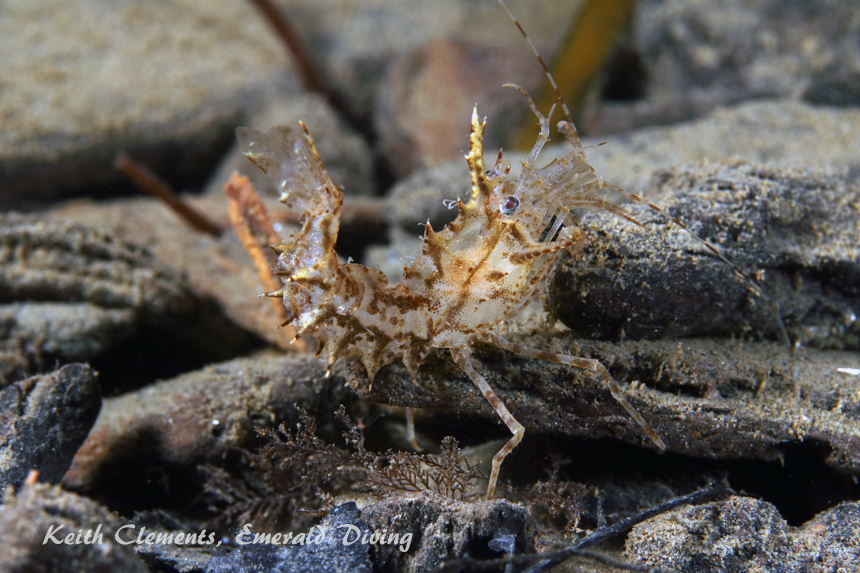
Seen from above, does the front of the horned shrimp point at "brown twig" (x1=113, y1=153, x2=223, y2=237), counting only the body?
no

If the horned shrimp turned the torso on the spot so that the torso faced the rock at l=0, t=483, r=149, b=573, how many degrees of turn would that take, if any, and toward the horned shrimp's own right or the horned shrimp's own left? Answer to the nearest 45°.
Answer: approximately 135° to the horned shrimp's own right

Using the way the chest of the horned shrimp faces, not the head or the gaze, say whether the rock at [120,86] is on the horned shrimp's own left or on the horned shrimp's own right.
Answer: on the horned shrimp's own left

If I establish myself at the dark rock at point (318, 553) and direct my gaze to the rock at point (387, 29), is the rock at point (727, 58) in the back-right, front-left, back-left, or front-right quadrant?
front-right

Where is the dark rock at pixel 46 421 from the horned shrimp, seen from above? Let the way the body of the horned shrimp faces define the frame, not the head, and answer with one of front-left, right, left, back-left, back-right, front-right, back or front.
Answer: back

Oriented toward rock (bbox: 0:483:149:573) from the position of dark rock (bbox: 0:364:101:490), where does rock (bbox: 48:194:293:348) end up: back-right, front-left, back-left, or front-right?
back-left

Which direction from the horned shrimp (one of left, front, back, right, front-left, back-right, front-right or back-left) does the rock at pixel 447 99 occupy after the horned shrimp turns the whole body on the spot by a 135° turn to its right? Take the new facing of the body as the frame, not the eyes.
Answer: back-right

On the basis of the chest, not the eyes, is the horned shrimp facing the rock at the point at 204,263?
no

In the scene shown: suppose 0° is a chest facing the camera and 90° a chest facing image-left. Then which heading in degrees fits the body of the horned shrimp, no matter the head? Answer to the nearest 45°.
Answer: approximately 270°

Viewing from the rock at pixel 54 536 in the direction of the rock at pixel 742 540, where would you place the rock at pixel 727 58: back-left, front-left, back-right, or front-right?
front-left

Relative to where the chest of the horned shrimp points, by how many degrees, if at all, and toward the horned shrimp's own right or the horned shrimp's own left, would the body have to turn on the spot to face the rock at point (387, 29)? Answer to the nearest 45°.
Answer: approximately 90° to the horned shrimp's own left

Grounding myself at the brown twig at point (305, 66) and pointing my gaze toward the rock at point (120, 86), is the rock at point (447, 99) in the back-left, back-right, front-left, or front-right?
back-left

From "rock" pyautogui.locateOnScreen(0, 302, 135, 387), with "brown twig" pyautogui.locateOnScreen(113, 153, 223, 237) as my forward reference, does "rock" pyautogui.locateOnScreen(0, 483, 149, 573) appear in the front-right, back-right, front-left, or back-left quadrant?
back-right

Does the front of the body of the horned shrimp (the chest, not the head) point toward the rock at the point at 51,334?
no

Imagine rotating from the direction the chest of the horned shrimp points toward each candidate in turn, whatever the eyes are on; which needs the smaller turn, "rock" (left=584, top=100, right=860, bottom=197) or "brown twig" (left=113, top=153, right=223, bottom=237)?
the rock
